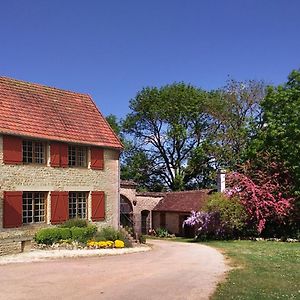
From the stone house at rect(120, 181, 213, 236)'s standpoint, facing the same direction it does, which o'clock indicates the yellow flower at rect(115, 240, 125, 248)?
The yellow flower is roughly at 12 o'clock from the stone house.

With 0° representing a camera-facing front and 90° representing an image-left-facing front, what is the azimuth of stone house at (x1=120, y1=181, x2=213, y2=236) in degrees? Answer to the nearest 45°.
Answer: approximately 0°

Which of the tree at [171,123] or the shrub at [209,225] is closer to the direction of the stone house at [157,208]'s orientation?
the shrub

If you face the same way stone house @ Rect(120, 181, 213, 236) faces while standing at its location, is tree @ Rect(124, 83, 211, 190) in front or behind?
behind

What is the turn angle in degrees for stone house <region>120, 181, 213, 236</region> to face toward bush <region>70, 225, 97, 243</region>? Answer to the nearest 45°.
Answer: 0° — it already faces it

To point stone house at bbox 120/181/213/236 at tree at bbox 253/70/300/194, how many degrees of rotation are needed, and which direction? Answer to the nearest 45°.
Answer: approximately 45° to its left
